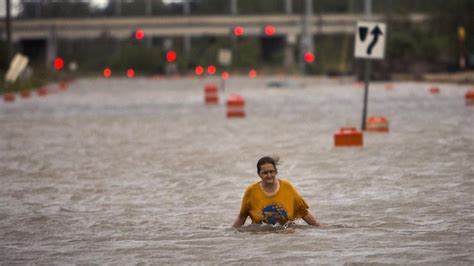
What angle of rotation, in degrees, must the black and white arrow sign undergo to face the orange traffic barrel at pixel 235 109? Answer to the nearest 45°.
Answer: approximately 135° to its right

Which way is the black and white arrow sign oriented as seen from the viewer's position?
toward the camera
